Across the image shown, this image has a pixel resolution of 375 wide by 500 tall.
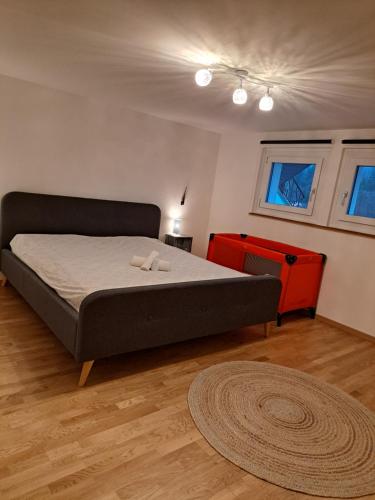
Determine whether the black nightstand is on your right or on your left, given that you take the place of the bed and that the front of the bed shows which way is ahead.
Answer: on your left

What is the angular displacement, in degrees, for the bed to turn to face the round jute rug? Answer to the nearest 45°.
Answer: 0° — it already faces it

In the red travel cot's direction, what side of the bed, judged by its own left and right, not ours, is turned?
left

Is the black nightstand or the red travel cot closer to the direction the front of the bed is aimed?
the red travel cot

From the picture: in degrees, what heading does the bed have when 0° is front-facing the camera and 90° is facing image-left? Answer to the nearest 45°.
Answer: approximately 315°

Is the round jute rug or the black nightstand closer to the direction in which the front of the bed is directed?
the round jute rug
